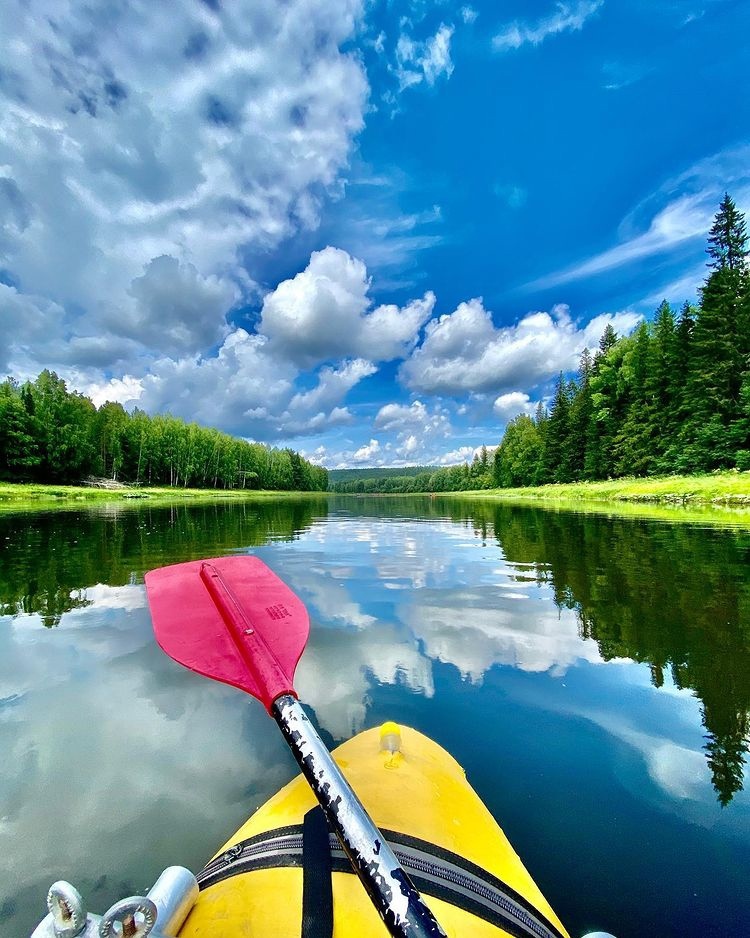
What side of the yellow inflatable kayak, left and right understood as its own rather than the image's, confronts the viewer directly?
back
